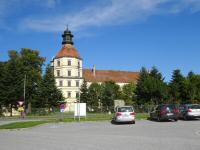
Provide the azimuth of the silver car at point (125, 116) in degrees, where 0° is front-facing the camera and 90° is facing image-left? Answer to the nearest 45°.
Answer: approximately 180°
